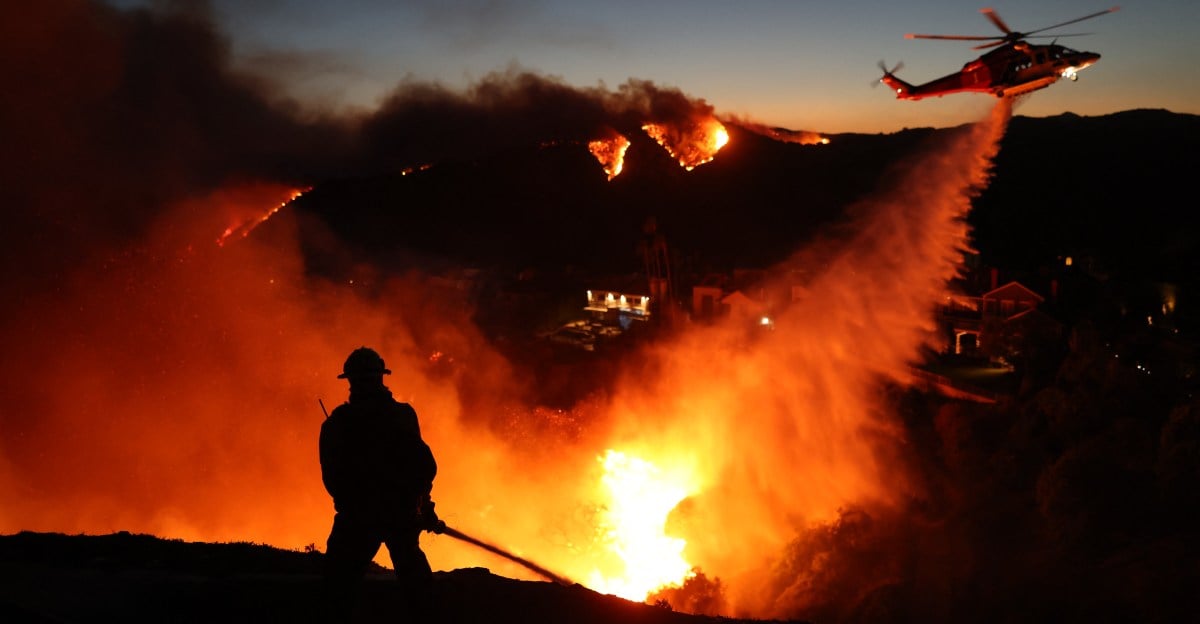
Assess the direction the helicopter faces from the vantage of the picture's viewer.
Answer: facing to the right of the viewer

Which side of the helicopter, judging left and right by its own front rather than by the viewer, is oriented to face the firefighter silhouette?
right
